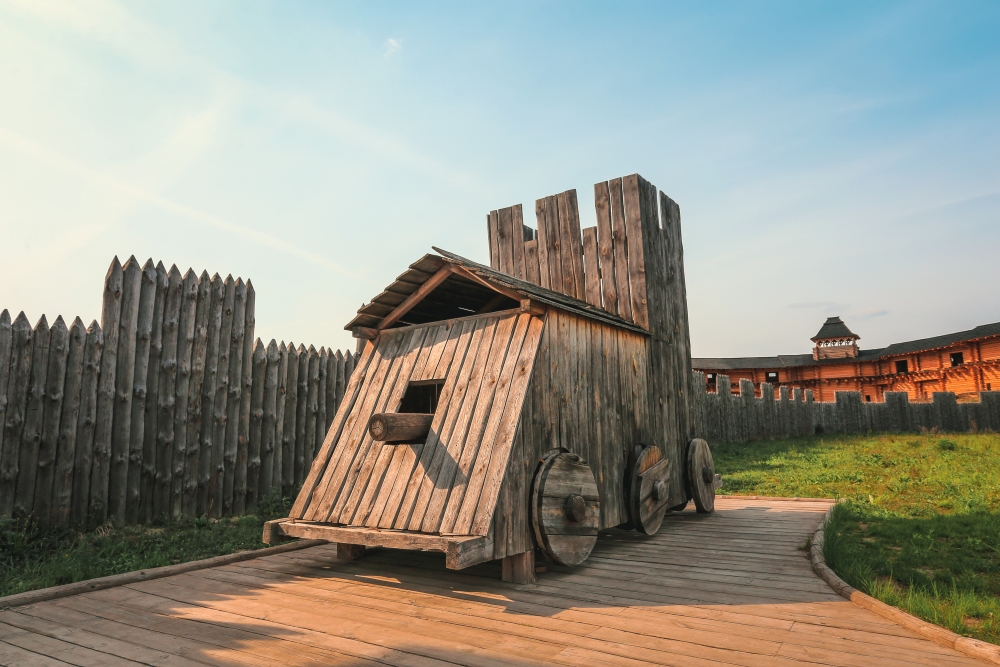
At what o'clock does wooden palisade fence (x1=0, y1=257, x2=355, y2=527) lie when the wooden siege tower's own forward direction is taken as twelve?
The wooden palisade fence is roughly at 2 o'clock from the wooden siege tower.

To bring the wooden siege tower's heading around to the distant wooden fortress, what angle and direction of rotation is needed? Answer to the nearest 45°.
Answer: approximately 180°

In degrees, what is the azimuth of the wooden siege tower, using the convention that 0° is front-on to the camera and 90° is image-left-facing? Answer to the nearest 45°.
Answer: approximately 45°

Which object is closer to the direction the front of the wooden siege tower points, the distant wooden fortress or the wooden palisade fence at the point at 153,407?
the wooden palisade fence

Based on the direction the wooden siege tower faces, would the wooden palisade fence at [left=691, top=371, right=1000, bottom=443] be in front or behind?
behind
